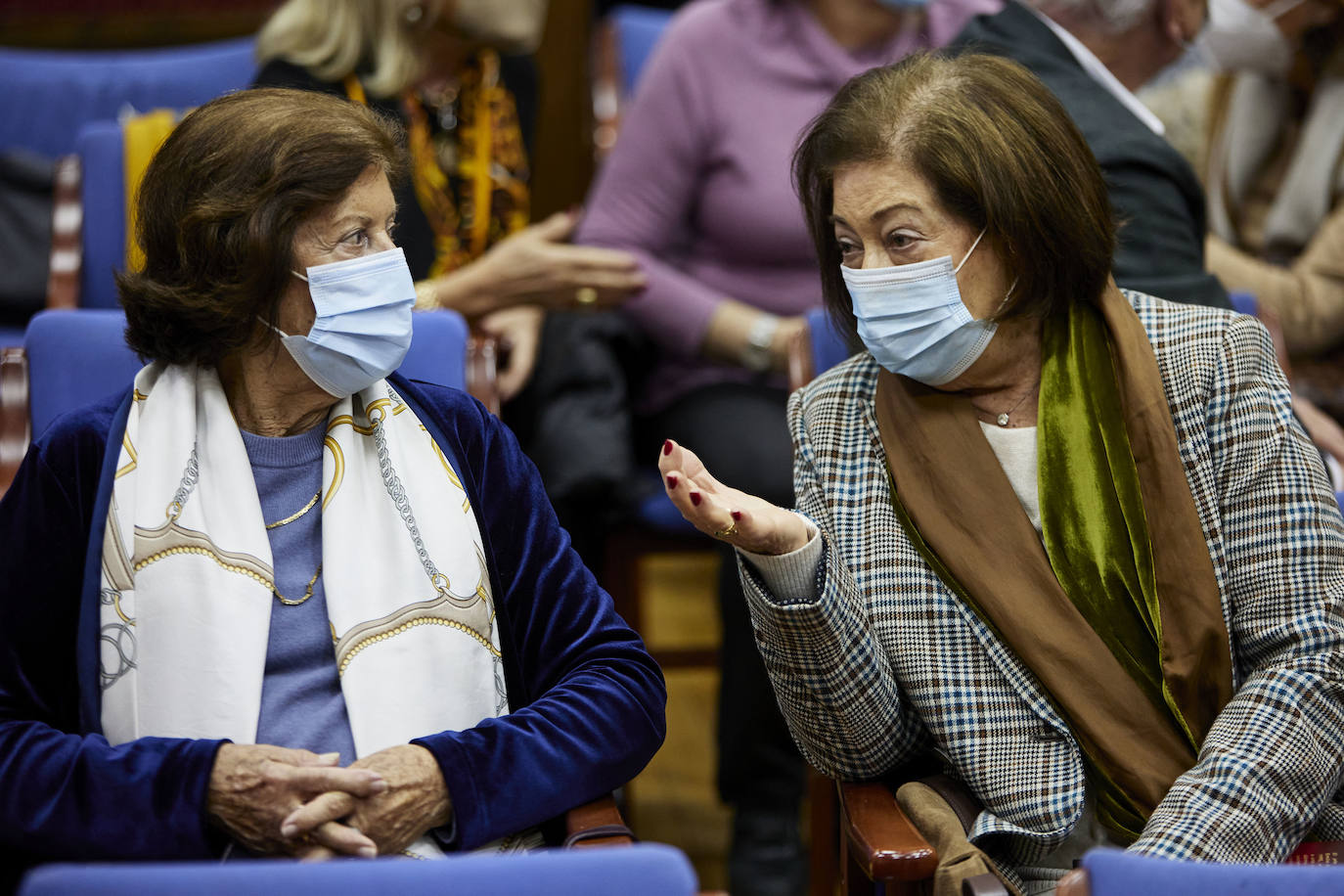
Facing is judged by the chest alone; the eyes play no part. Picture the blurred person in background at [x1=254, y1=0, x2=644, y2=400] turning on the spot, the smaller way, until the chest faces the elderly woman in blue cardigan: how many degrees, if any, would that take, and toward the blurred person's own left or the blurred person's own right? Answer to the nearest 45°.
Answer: approximately 45° to the blurred person's own right

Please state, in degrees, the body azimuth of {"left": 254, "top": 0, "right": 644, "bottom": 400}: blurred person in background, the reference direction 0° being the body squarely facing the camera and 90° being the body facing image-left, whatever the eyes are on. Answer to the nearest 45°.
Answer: approximately 315°

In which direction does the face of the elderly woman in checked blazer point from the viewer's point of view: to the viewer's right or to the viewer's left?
to the viewer's left

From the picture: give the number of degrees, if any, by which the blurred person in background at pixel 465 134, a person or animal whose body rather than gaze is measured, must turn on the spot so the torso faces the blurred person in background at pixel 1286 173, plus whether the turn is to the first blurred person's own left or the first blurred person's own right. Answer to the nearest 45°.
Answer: approximately 45° to the first blurred person's own left

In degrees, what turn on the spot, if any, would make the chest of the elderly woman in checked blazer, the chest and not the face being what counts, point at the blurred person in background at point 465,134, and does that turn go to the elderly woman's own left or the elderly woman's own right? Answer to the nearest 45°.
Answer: approximately 90° to the elderly woman's own right
